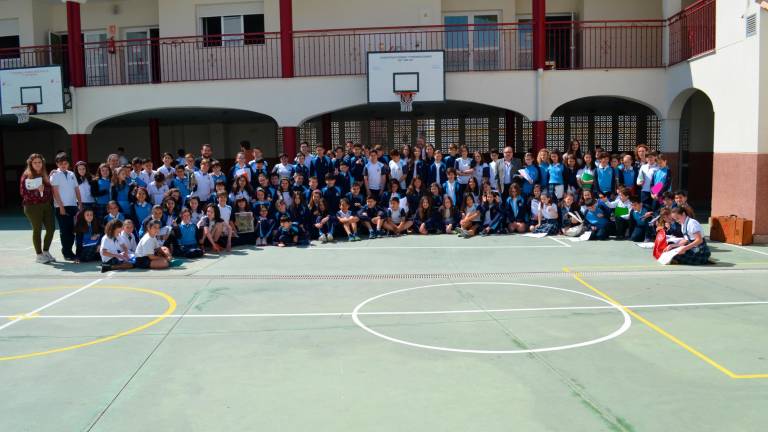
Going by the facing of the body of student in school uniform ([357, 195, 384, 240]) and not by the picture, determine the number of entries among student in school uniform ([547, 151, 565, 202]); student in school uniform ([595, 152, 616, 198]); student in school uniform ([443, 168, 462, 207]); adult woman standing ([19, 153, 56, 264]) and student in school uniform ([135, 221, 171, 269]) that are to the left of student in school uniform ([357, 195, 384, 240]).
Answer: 3

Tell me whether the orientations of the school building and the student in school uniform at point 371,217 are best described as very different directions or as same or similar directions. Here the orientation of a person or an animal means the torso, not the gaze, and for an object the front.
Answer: same or similar directions

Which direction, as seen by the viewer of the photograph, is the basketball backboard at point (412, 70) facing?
facing the viewer

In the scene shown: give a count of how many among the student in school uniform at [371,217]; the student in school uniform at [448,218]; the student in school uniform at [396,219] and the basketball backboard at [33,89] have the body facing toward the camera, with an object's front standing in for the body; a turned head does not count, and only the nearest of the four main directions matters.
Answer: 4

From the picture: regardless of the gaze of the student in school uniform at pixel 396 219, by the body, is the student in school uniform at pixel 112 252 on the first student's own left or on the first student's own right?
on the first student's own right

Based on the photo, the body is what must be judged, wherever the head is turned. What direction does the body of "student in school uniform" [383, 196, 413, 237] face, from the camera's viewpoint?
toward the camera

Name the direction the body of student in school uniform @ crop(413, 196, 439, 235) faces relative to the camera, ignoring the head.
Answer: toward the camera

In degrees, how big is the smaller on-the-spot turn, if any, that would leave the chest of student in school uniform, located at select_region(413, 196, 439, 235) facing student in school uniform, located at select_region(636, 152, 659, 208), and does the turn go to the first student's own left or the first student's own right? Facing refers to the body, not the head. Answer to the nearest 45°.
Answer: approximately 90° to the first student's own left

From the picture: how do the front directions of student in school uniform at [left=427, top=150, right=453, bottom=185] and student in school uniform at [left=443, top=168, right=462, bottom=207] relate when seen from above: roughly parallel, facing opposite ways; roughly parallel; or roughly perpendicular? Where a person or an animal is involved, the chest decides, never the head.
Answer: roughly parallel

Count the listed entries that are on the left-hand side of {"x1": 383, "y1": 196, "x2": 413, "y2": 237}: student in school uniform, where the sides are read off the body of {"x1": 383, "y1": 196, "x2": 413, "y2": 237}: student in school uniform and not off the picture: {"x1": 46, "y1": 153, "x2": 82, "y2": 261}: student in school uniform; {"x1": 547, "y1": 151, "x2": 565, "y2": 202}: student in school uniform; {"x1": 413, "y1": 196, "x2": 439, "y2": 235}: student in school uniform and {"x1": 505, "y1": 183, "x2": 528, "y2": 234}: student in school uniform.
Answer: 3

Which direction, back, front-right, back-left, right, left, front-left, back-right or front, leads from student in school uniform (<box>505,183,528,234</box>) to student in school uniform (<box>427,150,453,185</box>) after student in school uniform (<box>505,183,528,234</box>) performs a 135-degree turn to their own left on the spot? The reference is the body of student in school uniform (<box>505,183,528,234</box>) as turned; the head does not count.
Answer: back-left

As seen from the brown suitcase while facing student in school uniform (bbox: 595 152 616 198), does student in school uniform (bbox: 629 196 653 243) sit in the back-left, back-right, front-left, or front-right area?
front-left

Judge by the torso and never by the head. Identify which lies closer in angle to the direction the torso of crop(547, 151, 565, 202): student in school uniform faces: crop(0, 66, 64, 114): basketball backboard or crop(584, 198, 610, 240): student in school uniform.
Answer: the student in school uniform

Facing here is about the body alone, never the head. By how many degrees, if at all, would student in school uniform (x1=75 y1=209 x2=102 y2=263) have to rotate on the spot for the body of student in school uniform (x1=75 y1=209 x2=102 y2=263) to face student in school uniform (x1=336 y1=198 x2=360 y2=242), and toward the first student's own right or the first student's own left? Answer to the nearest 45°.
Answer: approximately 90° to the first student's own left

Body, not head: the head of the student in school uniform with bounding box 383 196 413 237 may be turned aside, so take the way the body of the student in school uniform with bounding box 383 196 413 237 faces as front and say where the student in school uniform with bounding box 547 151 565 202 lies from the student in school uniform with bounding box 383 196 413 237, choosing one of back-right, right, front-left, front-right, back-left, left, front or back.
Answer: left
